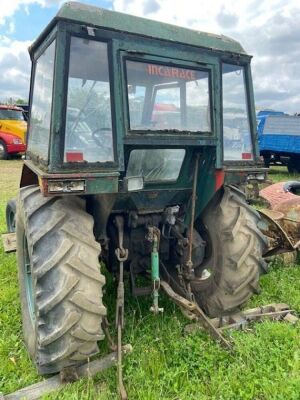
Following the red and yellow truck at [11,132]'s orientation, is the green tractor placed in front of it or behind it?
in front

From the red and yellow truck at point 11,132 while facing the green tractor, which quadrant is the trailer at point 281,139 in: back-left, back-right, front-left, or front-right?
front-left

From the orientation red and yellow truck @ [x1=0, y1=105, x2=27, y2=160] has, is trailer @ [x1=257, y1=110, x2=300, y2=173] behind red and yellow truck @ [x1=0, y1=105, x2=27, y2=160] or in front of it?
in front

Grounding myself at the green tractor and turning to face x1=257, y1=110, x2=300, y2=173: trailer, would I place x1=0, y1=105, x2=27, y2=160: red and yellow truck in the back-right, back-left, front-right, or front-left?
front-left

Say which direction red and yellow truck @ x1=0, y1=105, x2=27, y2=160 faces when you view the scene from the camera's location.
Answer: facing the viewer and to the right of the viewer
